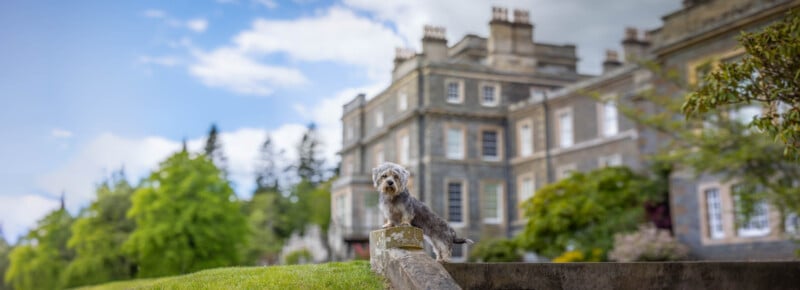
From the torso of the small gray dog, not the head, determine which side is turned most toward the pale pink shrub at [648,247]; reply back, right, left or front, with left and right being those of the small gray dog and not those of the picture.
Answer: back

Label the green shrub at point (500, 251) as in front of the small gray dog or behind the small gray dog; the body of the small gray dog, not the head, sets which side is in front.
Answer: behind

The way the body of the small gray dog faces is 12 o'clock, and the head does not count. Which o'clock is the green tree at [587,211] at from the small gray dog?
The green tree is roughly at 5 o'clock from the small gray dog.

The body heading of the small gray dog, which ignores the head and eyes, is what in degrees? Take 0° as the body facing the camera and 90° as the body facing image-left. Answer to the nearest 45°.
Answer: approximately 45°

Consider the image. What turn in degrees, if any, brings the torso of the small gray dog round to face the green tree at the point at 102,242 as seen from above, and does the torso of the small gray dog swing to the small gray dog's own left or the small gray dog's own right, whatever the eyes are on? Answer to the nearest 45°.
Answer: approximately 90° to the small gray dog's own right

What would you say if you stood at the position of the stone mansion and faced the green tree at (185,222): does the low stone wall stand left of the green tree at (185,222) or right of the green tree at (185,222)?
left

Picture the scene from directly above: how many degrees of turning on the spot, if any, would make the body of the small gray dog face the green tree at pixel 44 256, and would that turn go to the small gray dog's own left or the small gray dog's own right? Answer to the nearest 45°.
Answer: approximately 90° to the small gray dog's own right

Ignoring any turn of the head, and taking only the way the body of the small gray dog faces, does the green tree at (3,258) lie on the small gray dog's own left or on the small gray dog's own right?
on the small gray dog's own right

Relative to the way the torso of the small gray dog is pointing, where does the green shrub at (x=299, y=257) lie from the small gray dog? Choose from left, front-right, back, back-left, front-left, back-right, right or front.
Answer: back-right

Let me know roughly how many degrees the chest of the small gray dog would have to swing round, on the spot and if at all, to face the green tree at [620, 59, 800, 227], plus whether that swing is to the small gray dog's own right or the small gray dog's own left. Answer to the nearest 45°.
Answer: approximately 180°
